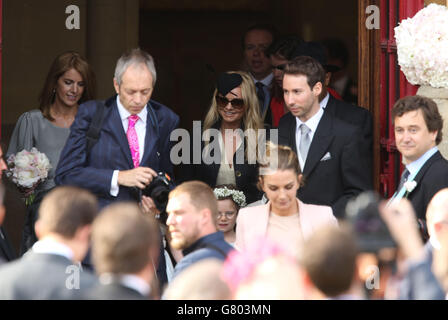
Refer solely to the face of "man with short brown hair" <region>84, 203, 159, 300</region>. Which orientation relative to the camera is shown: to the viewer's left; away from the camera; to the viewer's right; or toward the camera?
away from the camera

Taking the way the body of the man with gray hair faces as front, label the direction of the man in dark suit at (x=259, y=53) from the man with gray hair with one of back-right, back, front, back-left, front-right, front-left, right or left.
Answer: back-left

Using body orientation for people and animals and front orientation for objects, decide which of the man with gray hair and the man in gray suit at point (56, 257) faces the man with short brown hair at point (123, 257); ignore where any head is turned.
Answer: the man with gray hair

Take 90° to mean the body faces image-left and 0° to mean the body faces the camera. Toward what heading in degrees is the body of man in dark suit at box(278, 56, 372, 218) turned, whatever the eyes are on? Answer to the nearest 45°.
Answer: approximately 45°

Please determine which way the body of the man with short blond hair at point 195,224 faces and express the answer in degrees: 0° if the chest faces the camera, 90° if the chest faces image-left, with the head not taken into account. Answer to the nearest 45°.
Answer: approximately 90°

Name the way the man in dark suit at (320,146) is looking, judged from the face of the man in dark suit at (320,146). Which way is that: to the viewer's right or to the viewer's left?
to the viewer's left
